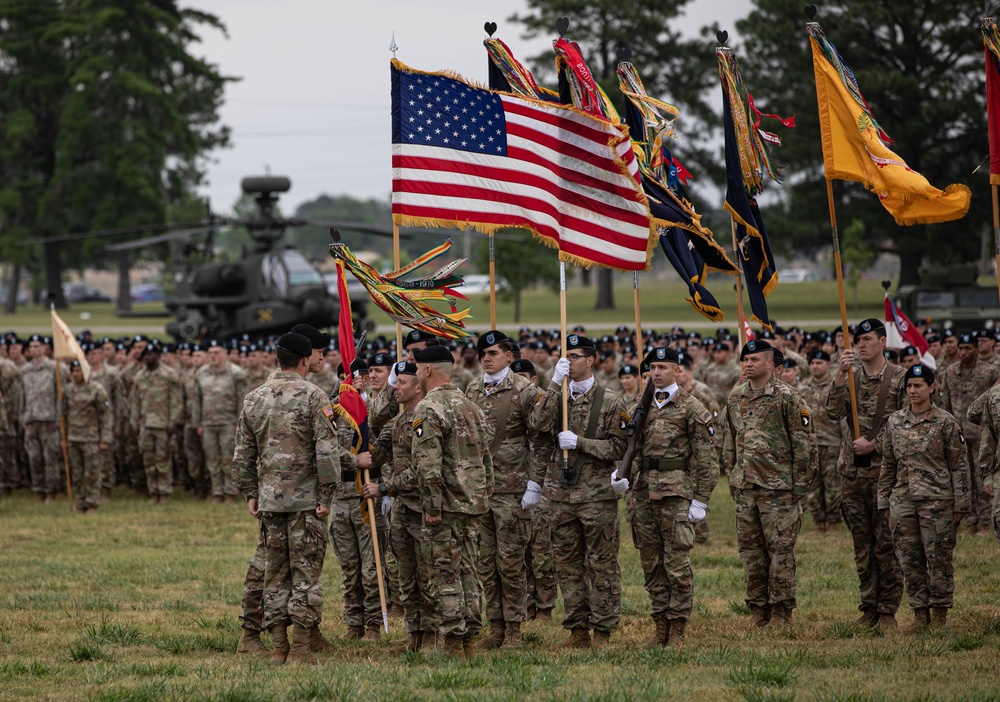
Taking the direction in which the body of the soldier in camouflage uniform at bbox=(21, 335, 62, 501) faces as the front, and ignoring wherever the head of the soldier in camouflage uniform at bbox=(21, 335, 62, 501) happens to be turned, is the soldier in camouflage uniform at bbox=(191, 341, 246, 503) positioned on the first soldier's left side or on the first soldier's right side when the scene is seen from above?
on the first soldier's left side

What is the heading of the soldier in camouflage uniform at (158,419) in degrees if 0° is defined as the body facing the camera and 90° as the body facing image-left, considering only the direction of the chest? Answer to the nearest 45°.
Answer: approximately 0°

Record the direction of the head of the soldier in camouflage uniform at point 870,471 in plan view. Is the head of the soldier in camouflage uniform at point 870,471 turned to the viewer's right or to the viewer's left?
to the viewer's left

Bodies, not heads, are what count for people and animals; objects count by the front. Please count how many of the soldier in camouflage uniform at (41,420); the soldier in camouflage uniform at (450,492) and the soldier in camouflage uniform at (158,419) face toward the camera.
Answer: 2

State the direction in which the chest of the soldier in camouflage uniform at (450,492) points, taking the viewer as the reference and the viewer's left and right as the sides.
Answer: facing away from the viewer and to the left of the viewer
